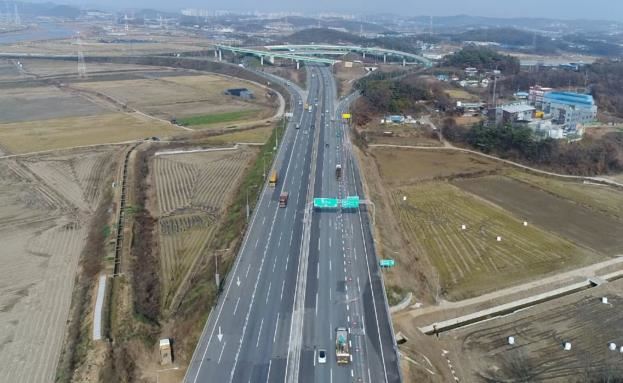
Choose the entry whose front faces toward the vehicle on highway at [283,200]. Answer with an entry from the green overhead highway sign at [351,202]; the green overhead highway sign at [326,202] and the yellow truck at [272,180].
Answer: the yellow truck

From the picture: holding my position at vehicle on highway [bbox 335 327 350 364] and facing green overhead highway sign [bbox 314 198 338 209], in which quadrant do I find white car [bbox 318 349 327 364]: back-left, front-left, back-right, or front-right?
back-left

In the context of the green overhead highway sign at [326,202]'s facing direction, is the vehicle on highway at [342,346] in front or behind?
in front

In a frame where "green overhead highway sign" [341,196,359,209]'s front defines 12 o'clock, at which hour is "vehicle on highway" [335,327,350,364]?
The vehicle on highway is roughly at 12 o'clock from the green overhead highway sign.

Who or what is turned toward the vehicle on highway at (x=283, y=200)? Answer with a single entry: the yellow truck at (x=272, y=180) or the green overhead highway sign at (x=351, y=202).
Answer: the yellow truck

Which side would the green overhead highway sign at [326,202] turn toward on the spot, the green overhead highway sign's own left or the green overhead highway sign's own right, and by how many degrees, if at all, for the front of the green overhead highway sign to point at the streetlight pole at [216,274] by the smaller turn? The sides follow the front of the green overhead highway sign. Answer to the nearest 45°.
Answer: approximately 45° to the green overhead highway sign's own right

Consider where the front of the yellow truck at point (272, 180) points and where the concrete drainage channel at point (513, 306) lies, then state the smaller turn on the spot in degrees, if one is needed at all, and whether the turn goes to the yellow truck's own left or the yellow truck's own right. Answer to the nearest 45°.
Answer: approximately 45° to the yellow truck's own left

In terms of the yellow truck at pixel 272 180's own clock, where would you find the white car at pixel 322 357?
The white car is roughly at 12 o'clock from the yellow truck.

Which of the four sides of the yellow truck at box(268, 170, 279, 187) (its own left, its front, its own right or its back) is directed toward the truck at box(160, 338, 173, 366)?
front
